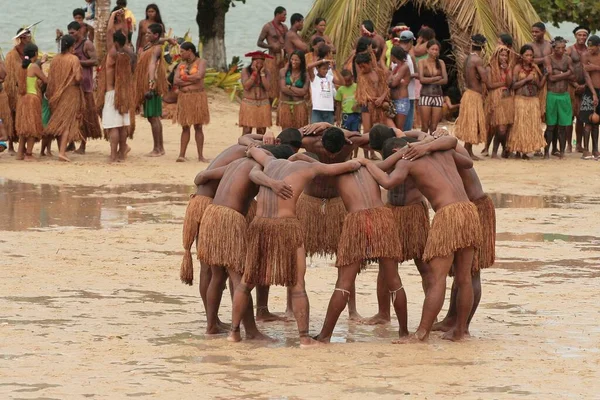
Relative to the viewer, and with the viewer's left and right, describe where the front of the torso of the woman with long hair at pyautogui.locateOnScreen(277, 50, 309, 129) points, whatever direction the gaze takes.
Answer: facing the viewer

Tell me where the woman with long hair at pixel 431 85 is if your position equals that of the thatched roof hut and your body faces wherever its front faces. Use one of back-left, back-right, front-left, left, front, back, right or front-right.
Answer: front

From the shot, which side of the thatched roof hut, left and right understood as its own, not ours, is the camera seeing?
front

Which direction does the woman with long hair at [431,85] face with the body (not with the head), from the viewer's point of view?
toward the camera

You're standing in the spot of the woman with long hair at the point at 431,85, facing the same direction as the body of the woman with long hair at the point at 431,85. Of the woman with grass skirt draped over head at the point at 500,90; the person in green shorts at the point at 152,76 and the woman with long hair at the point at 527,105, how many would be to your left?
2

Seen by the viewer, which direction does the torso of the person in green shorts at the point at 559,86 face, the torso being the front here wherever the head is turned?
toward the camera

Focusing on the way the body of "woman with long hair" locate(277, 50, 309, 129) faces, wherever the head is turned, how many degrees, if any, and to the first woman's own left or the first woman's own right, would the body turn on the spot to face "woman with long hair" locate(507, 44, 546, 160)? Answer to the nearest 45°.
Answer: approximately 90° to the first woman's own left

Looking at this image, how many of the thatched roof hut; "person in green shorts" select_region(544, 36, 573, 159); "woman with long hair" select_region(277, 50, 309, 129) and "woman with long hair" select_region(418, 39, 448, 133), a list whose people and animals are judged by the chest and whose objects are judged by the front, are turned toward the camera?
4

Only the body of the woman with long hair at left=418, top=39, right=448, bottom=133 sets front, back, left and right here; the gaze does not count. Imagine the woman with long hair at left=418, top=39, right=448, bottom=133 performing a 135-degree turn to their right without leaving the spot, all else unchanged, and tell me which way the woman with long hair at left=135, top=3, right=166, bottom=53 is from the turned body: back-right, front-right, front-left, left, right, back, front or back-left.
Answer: front-left

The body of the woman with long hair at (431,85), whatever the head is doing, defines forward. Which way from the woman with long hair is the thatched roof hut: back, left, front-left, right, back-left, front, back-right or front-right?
back

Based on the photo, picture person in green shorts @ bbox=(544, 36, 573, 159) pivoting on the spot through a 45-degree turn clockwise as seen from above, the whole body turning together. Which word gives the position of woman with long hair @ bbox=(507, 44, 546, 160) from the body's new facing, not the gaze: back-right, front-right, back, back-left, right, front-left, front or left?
front

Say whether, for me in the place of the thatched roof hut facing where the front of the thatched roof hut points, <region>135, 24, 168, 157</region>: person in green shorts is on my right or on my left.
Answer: on my right

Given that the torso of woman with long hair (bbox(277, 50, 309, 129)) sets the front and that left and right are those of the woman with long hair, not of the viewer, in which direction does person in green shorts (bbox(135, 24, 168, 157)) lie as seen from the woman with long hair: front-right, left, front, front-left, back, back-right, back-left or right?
right
